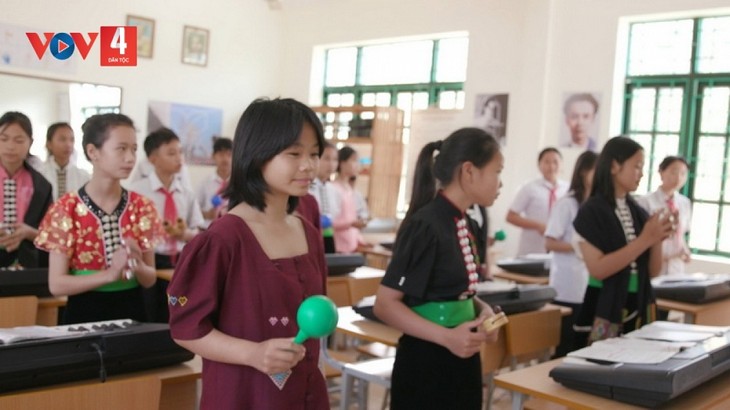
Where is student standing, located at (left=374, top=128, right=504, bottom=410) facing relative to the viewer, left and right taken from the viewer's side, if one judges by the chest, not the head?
facing to the right of the viewer

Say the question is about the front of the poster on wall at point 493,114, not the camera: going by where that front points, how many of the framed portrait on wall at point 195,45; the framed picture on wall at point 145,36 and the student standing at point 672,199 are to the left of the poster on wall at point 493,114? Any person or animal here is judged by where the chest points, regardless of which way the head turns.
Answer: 1

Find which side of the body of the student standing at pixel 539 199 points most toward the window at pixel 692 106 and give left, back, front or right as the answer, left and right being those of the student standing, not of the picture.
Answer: left

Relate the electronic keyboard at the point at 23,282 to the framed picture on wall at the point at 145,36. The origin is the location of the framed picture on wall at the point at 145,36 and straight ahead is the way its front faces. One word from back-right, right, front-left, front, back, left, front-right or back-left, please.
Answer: front-right

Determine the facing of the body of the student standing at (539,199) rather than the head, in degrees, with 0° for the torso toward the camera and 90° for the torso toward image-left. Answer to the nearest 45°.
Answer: approximately 315°

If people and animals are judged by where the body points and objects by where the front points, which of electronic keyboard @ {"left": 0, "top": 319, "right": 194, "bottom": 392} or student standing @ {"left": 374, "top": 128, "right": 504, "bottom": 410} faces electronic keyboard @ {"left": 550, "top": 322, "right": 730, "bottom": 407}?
the student standing

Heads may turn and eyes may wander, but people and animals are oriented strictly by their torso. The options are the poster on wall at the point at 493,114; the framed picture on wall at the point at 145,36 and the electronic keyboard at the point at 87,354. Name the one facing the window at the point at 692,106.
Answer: the framed picture on wall

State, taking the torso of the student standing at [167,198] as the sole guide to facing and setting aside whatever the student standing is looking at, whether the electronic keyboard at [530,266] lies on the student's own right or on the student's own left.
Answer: on the student's own left

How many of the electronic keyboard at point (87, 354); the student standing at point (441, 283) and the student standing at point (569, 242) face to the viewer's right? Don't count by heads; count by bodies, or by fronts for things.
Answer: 2

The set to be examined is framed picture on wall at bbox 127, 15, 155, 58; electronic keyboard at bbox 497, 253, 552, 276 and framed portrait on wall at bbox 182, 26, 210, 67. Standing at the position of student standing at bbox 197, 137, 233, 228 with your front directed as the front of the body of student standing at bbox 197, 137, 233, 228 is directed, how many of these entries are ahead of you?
1

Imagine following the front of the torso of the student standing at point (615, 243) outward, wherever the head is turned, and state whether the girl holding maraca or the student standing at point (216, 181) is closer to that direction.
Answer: the girl holding maraca
